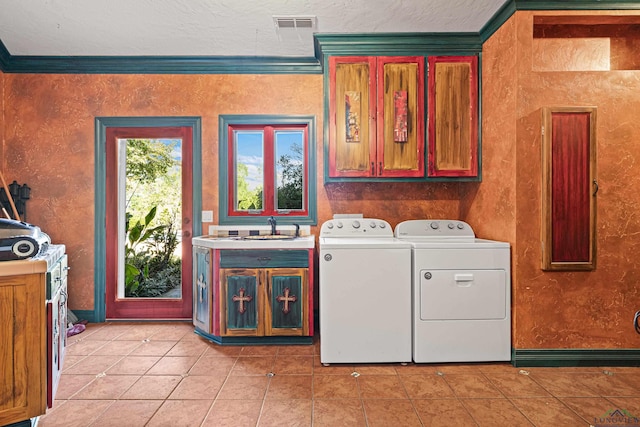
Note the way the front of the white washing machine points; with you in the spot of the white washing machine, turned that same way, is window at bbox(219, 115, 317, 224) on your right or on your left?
on your right

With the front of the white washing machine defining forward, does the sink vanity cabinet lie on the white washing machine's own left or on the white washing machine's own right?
on the white washing machine's own right

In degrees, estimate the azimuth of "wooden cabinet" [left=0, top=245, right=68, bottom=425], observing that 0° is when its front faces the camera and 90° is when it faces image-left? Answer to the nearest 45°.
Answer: approximately 270°

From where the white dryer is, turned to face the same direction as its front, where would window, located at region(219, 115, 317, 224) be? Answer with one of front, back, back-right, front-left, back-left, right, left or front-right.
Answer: right

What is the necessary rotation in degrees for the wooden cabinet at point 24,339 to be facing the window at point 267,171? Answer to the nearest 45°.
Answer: approximately 45° to its left

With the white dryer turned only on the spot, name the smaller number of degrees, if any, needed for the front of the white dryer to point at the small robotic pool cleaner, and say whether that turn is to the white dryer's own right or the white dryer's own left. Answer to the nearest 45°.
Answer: approximately 45° to the white dryer's own right

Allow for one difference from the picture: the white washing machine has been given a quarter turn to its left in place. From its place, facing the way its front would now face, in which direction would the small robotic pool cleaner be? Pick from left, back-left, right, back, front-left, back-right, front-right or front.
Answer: back-right
